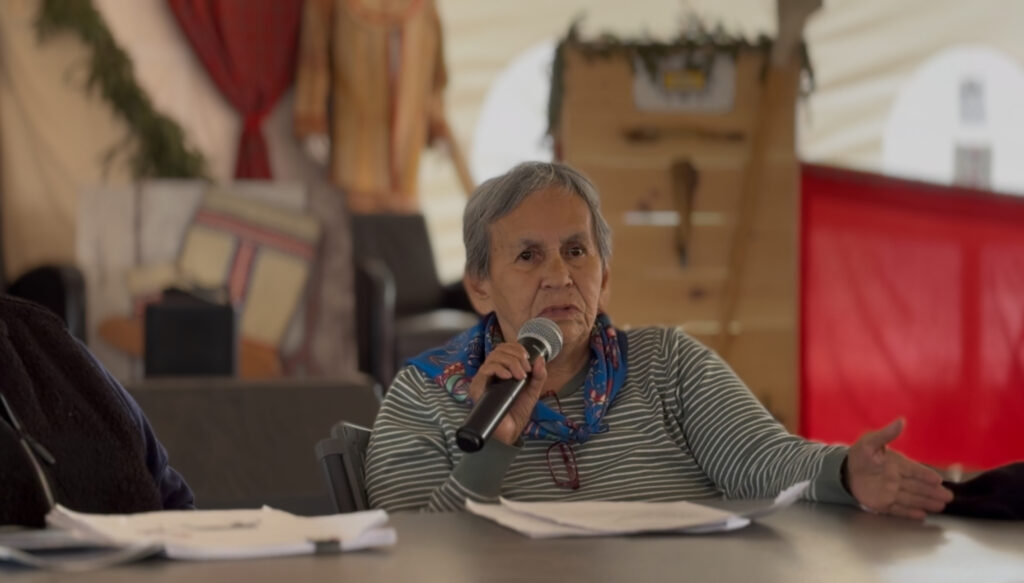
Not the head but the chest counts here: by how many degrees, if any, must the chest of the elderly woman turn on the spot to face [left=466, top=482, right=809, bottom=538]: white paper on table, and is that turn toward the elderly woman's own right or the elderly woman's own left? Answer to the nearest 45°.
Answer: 0° — they already face it

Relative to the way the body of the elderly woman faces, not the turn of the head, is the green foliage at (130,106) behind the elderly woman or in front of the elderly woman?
behind

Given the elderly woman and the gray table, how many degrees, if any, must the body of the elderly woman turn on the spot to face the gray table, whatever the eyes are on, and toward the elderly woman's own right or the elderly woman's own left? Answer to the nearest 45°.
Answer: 0° — they already face it

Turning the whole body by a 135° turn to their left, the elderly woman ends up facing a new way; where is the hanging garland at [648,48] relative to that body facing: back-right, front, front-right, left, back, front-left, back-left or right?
front-left

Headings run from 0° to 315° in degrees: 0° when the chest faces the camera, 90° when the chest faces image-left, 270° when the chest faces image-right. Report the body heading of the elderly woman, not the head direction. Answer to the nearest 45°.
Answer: approximately 0°

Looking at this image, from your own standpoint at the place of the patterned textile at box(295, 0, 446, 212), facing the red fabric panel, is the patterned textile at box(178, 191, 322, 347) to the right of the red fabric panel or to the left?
right

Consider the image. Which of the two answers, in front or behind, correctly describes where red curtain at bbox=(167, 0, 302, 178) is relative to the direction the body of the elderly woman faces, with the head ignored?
behind

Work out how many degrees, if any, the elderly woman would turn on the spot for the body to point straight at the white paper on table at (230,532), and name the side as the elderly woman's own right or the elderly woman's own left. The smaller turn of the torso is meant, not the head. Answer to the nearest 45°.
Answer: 0° — they already face it

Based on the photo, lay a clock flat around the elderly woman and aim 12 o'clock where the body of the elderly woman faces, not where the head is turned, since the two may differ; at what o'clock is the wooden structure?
The wooden structure is roughly at 6 o'clock from the elderly woman.

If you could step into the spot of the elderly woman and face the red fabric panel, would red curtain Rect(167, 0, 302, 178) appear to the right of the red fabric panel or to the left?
left
